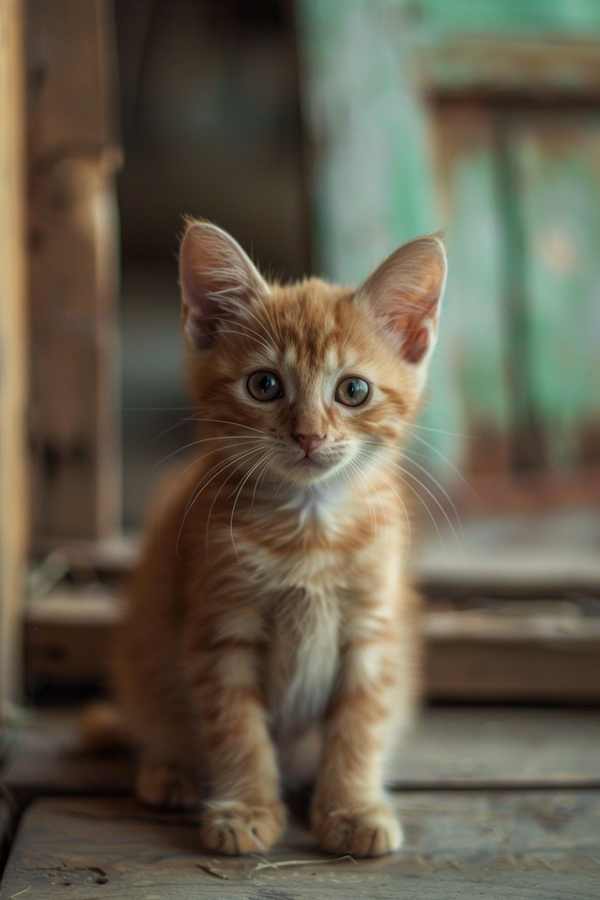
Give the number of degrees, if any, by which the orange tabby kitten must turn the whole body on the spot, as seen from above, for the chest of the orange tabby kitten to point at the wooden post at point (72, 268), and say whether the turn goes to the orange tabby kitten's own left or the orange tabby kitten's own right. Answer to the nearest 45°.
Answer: approximately 135° to the orange tabby kitten's own right

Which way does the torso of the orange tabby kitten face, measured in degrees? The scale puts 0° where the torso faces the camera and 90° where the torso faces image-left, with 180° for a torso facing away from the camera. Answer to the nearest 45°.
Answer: approximately 0°
